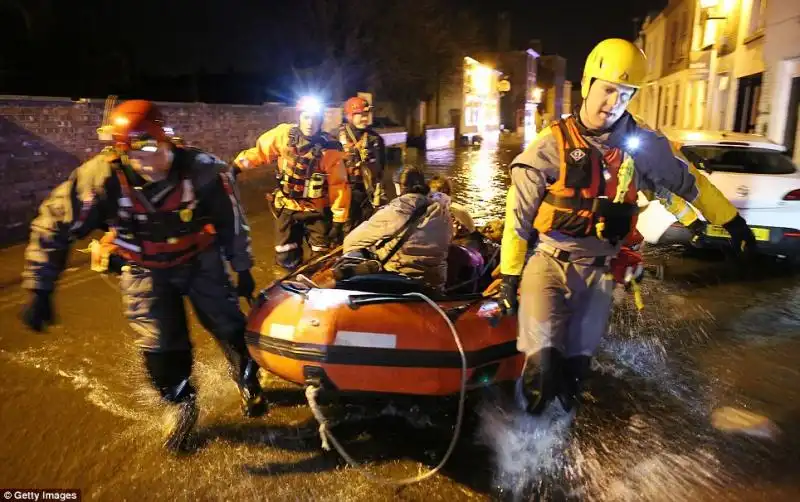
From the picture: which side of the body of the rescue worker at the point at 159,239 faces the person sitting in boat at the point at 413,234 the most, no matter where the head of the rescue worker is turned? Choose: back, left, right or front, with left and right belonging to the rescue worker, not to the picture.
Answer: left

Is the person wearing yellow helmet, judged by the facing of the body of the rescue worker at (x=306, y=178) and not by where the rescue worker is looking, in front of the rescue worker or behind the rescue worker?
in front

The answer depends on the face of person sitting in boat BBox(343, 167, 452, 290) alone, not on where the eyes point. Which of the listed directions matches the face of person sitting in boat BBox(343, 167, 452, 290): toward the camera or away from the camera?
away from the camera

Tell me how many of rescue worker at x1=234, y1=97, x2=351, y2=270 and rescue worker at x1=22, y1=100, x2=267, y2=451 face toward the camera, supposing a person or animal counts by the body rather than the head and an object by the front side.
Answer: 2

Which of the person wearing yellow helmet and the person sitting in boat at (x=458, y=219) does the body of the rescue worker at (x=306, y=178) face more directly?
the person wearing yellow helmet

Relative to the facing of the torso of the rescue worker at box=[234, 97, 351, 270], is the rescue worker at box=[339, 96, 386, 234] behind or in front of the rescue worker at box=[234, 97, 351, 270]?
behind

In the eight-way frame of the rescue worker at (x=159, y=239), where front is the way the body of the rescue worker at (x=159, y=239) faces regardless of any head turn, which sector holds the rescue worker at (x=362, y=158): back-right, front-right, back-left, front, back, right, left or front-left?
back-left
